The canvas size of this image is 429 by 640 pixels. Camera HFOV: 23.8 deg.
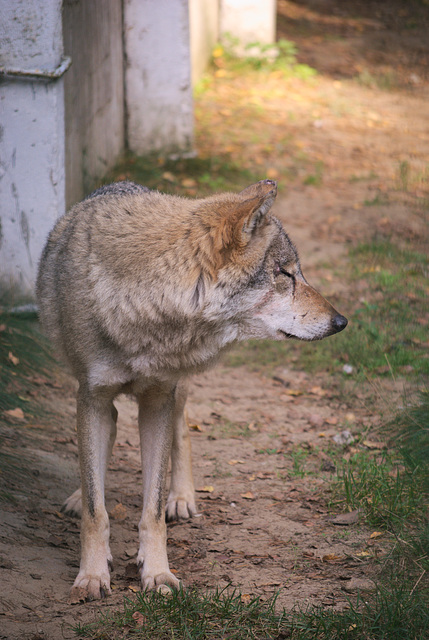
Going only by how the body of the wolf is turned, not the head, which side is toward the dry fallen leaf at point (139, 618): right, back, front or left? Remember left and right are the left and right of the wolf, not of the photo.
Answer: front

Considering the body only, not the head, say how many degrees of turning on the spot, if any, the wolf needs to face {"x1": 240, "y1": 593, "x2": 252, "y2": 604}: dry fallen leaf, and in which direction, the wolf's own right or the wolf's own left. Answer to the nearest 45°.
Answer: approximately 45° to the wolf's own left

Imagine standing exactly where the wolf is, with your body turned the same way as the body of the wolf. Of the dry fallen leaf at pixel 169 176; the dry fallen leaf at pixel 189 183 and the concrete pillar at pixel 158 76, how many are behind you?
3

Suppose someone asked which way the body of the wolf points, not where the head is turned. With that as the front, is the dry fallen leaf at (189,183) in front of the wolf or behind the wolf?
behind

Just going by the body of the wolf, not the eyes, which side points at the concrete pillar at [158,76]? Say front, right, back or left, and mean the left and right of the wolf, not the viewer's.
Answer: back

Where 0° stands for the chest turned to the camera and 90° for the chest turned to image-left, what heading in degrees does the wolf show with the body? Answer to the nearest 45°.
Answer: approximately 0°

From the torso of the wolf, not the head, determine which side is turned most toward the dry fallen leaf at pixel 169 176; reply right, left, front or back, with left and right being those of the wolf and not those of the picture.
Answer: back
